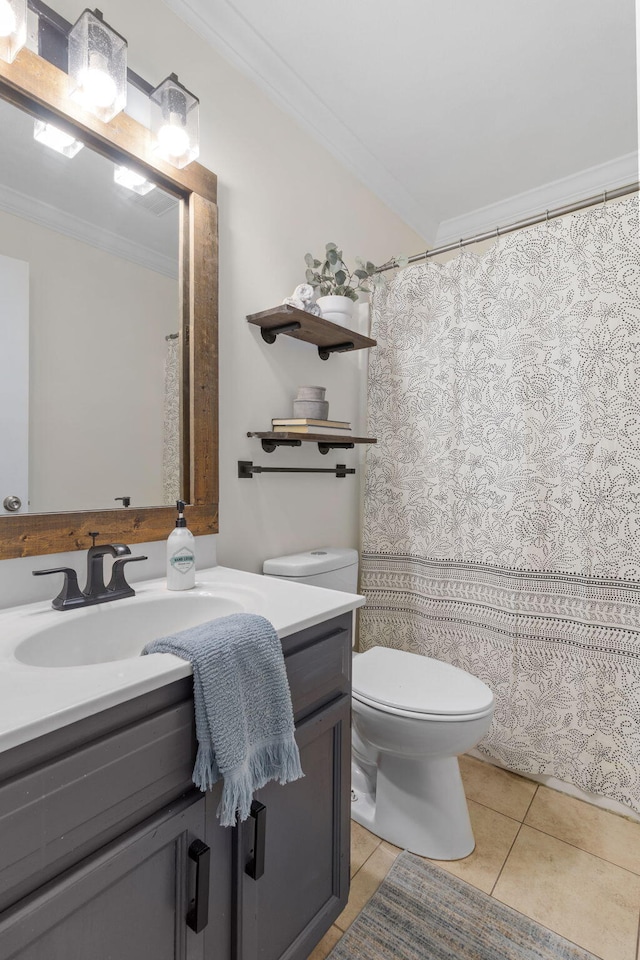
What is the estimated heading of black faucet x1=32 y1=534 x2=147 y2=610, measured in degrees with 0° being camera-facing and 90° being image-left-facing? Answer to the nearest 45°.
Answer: approximately 315°

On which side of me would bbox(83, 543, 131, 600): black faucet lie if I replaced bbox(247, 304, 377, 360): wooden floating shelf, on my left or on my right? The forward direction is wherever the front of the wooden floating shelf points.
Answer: on my right

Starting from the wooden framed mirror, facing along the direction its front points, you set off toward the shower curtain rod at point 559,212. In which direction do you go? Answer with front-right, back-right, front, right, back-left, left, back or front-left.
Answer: front-left
